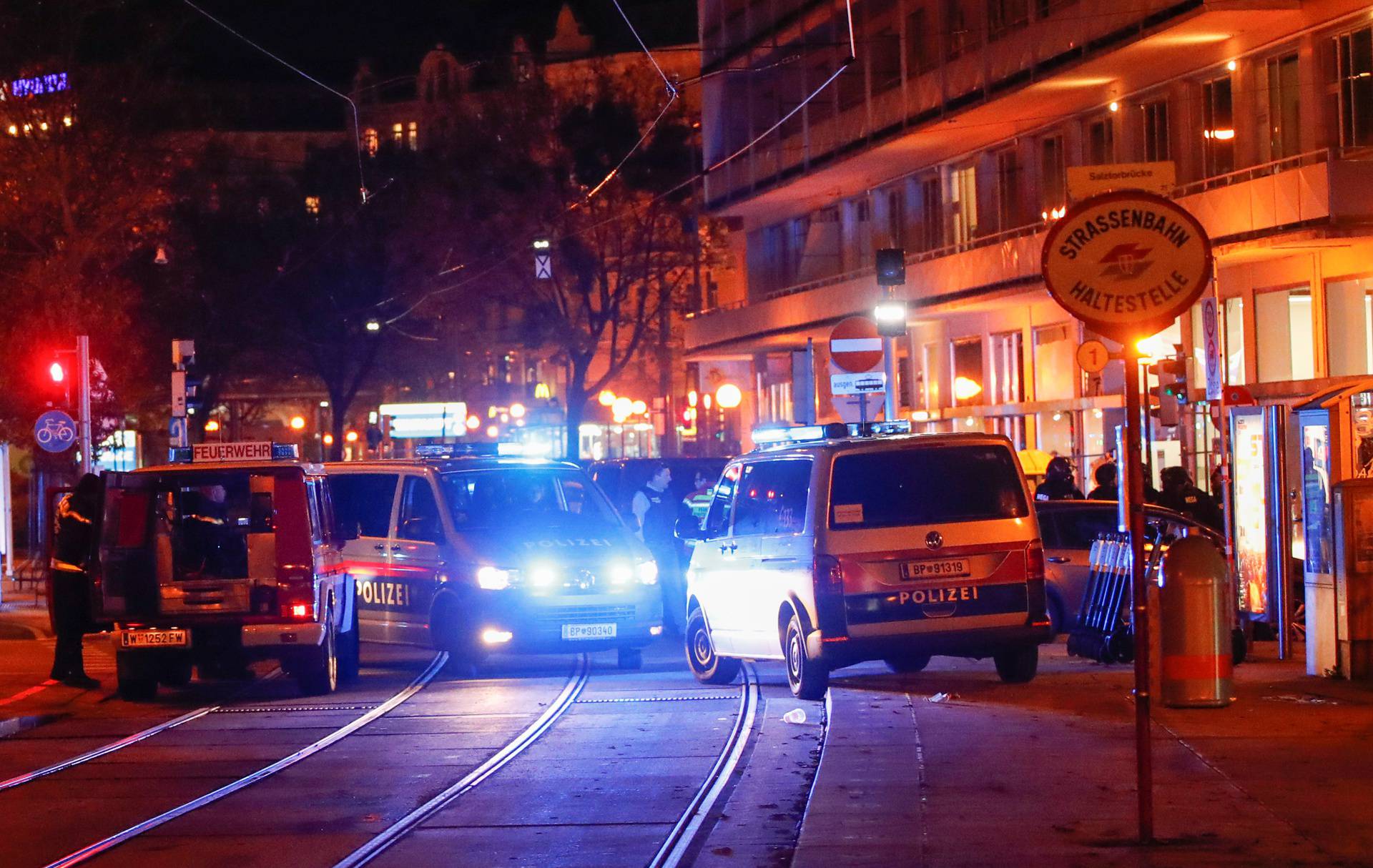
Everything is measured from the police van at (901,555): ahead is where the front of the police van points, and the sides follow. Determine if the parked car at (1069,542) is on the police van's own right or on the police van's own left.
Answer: on the police van's own right

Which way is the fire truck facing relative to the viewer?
away from the camera

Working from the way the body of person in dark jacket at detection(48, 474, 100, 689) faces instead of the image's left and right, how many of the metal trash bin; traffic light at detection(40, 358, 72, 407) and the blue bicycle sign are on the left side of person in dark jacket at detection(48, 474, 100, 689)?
2

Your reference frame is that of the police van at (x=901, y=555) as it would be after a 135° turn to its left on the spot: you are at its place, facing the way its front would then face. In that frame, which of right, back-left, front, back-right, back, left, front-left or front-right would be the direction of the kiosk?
left

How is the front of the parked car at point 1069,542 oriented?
to the viewer's right

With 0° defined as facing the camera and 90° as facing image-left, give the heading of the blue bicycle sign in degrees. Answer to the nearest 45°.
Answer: approximately 0°

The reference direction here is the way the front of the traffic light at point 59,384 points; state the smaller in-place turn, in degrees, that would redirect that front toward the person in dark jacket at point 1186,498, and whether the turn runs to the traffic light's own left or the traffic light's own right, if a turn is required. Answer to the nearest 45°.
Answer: approximately 45° to the traffic light's own left

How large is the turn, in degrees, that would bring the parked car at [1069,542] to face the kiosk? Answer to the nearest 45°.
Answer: approximately 45° to its right

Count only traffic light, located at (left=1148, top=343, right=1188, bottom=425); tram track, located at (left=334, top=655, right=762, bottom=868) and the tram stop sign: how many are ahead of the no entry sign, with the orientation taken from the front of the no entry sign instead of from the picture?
2

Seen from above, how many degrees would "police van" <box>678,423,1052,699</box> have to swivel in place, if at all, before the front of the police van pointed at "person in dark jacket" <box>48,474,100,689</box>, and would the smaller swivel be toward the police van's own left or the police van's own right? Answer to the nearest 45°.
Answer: approximately 45° to the police van's own left

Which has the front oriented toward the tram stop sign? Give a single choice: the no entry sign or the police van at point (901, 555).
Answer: the no entry sign

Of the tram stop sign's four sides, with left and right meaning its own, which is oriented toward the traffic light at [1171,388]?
back

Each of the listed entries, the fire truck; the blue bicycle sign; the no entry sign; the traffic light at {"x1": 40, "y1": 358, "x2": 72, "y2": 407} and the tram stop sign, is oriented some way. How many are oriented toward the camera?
4

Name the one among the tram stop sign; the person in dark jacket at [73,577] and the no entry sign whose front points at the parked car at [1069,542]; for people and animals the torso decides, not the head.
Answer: the person in dark jacket
